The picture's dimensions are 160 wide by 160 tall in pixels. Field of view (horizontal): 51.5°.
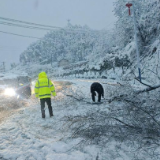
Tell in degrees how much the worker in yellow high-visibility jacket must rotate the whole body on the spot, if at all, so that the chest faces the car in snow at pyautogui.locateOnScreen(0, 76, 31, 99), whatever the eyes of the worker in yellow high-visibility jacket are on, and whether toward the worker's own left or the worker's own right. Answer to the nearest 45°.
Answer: approximately 45° to the worker's own left

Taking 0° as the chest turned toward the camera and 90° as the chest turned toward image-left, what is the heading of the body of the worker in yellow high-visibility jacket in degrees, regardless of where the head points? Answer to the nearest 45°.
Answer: approximately 180°
